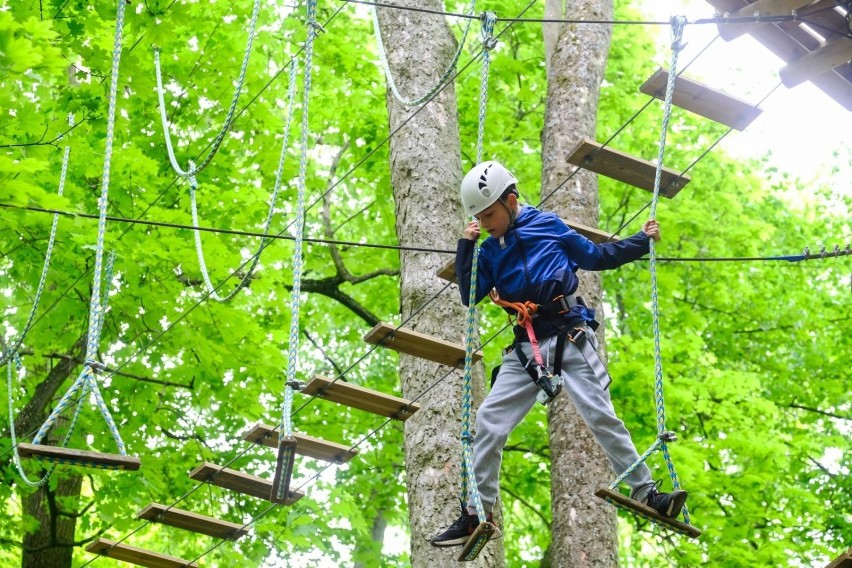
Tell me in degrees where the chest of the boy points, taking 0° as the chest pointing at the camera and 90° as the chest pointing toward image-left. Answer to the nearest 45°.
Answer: approximately 45°

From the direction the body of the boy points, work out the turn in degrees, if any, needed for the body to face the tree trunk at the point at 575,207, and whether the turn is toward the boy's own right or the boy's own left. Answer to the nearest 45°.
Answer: approximately 135° to the boy's own right

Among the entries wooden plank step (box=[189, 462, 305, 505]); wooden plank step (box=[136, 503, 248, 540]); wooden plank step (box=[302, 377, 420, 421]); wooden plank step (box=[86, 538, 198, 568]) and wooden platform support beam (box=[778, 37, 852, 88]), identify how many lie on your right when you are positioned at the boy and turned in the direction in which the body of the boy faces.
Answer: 4

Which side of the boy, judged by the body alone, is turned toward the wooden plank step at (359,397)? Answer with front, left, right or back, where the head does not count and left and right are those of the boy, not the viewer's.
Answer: right

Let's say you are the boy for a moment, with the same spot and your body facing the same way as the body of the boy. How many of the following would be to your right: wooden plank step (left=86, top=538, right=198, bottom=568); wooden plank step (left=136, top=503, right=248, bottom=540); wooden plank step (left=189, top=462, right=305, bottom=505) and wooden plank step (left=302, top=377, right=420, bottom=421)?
4

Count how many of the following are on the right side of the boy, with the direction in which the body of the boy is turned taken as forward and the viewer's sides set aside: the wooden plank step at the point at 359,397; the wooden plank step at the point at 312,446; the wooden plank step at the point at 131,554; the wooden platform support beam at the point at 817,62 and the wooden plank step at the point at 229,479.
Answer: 4

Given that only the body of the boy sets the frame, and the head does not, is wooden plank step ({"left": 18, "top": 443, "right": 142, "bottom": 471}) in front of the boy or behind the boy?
in front

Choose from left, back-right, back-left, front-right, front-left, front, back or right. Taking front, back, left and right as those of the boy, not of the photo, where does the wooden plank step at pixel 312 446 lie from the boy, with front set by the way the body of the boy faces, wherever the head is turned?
right

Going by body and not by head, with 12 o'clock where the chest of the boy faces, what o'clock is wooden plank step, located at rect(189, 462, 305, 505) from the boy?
The wooden plank step is roughly at 3 o'clock from the boy.

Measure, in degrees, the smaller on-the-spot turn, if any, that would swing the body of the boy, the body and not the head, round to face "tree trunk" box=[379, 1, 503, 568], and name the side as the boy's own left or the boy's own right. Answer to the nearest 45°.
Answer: approximately 135° to the boy's own right

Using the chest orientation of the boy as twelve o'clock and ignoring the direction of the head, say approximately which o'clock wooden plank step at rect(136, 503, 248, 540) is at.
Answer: The wooden plank step is roughly at 3 o'clock from the boy.

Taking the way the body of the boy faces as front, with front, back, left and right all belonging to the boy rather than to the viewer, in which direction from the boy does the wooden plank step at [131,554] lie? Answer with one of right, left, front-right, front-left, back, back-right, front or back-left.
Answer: right
